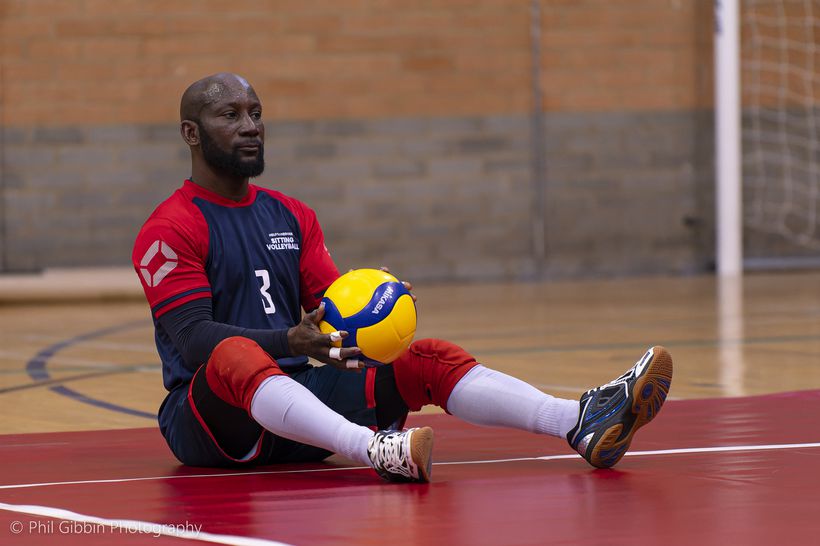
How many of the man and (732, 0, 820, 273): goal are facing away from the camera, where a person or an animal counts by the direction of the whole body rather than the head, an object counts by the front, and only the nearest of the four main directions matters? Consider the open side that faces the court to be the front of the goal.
0

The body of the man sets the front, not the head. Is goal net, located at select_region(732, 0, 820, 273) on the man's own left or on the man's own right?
on the man's own left

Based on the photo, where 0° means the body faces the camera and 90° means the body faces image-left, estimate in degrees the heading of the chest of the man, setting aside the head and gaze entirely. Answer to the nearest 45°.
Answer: approximately 315°

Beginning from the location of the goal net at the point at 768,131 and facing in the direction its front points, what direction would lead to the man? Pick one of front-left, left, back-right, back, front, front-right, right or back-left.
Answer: front

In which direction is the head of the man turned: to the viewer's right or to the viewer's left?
to the viewer's right
